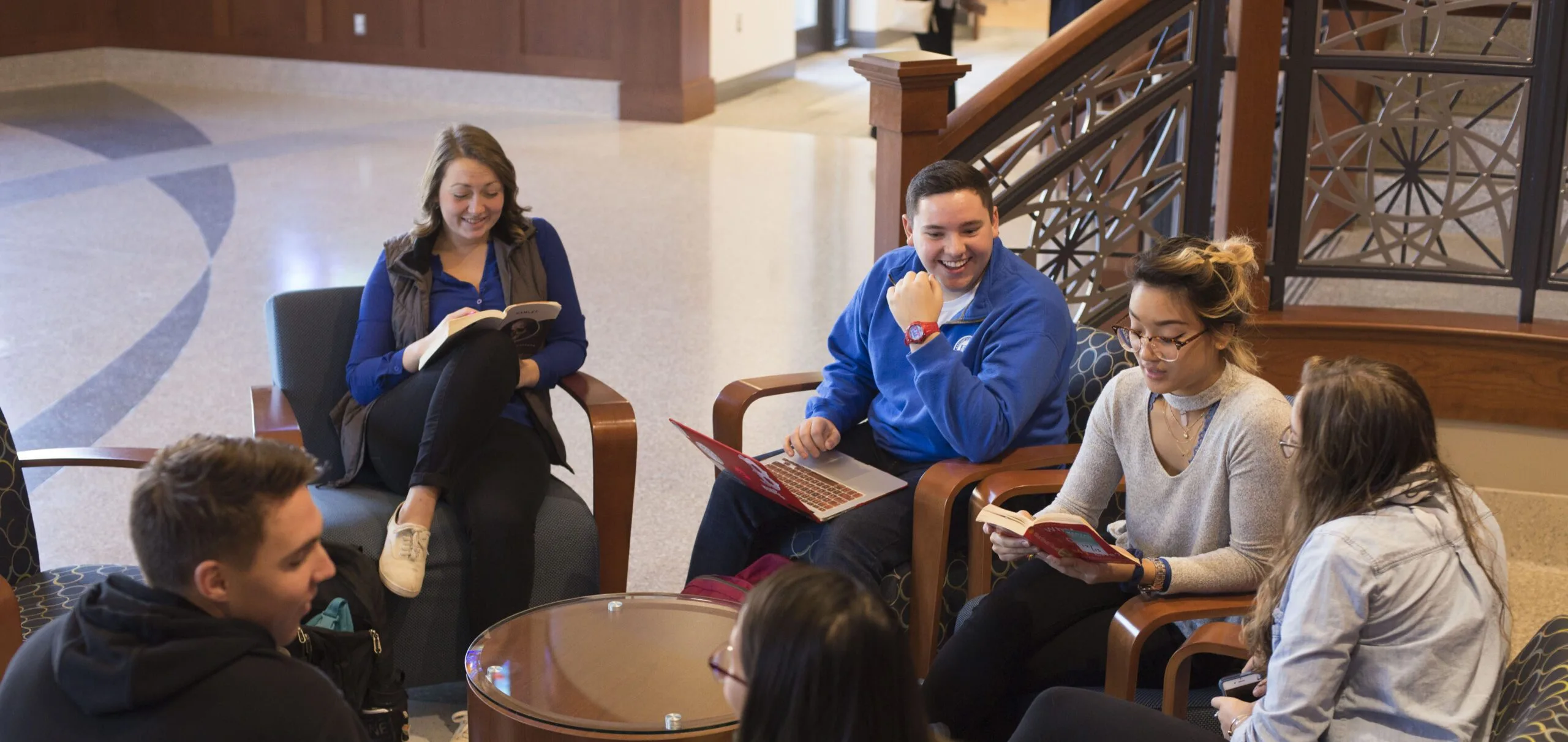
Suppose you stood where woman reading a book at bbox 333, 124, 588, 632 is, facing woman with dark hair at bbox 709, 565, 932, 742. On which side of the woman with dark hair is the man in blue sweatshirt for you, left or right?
left

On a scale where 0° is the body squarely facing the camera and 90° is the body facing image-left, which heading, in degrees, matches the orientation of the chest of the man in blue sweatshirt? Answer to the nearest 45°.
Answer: approximately 45°

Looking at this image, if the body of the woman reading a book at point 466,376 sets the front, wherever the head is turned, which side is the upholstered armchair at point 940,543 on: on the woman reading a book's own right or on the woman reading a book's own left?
on the woman reading a book's own left

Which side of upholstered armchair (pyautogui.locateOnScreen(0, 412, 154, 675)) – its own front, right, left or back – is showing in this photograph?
right

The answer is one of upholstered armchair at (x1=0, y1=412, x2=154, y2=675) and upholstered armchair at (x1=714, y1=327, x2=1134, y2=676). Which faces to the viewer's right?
upholstered armchair at (x1=0, y1=412, x2=154, y2=675)

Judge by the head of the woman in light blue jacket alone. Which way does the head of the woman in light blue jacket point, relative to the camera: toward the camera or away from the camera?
away from the camera

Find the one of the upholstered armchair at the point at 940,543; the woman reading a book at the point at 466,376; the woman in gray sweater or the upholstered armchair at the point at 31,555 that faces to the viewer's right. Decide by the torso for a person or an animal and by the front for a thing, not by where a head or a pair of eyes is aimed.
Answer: the upholstered armchair at the point at 31,555
